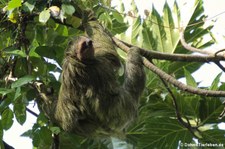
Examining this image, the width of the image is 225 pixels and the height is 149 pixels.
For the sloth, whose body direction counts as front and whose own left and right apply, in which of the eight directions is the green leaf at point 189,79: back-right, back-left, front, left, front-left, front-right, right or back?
front-left

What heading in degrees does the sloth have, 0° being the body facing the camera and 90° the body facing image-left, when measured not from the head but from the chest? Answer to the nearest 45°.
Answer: approximately 315°

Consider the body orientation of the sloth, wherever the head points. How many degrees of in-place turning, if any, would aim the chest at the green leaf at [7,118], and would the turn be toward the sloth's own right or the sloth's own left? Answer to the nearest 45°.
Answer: approximately 135° to the sloth's own right
